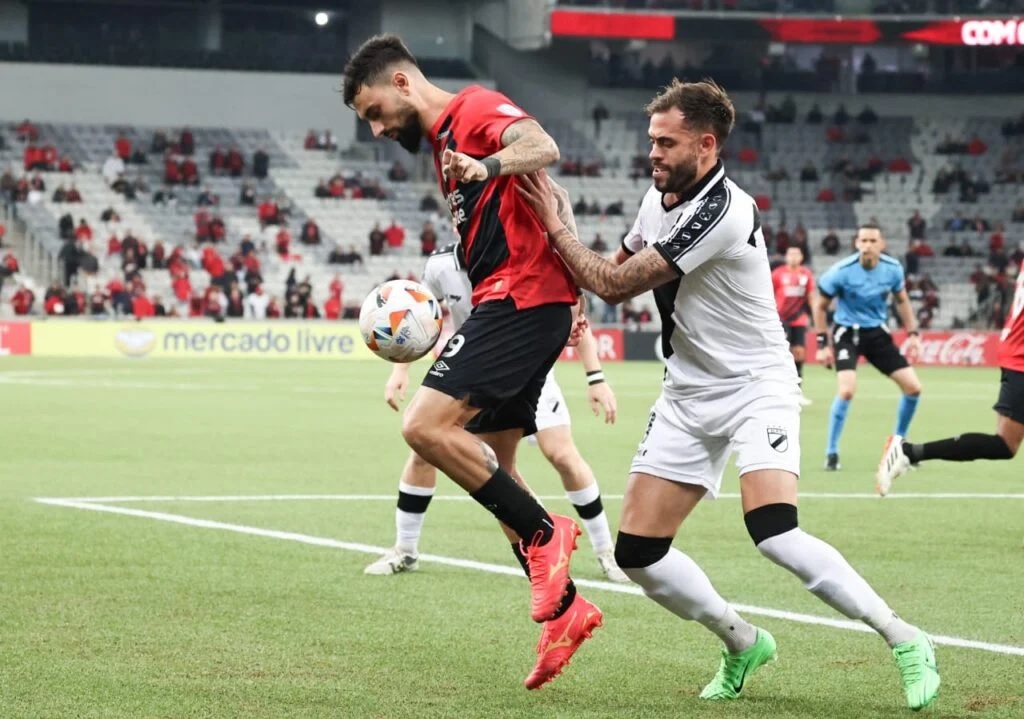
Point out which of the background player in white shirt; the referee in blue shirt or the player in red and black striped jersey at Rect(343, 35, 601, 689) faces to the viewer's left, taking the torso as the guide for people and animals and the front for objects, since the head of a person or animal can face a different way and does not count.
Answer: the player in red and black striped jersey

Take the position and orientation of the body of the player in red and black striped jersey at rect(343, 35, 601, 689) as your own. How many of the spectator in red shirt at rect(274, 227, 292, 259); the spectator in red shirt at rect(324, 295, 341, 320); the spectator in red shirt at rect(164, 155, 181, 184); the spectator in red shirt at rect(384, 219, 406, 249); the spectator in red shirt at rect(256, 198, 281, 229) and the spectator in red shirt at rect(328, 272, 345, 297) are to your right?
6

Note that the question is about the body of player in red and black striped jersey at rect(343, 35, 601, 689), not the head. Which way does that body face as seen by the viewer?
to the viewer's left

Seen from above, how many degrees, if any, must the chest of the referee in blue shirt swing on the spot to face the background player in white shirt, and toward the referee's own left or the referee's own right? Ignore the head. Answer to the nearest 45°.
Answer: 0° — they already face them

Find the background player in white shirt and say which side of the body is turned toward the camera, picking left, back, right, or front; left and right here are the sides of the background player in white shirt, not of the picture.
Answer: front

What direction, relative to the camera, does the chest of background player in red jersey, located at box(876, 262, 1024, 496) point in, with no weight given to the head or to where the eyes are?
to the viewer's right

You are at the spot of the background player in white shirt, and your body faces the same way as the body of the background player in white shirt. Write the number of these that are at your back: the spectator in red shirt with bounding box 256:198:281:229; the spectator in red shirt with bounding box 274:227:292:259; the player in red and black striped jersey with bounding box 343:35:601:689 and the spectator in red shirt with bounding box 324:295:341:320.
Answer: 3

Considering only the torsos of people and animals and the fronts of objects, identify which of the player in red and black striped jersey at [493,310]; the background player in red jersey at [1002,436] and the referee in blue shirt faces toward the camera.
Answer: the referee in blue shirt

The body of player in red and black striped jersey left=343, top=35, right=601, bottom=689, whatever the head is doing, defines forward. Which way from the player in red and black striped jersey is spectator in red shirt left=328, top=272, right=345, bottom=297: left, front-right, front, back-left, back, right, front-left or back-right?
right

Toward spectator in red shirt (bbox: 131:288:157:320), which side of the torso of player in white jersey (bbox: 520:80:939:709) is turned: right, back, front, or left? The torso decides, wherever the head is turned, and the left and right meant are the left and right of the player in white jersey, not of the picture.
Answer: right

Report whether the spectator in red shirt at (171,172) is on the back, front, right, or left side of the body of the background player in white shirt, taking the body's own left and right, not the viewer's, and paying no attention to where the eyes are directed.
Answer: back

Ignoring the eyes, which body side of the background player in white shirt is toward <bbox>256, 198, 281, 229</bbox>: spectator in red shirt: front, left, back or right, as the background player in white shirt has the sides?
back

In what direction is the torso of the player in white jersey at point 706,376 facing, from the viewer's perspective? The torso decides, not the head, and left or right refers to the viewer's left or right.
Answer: facing the viewer and to the left of the viewer

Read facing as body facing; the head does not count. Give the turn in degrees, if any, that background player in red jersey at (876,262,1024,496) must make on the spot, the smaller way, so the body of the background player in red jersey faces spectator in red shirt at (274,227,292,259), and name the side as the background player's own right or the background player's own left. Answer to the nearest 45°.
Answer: approximately 135° to the background player's own left

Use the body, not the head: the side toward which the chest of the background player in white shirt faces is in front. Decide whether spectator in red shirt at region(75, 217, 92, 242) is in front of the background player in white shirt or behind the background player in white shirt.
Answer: behind

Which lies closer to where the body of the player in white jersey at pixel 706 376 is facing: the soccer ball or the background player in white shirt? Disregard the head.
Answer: the soccer ball
